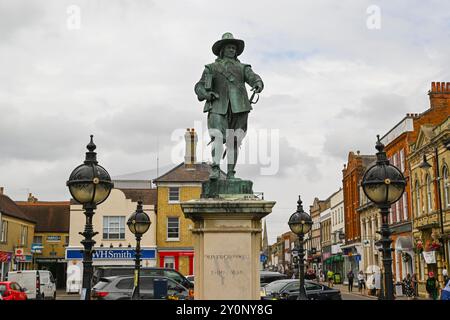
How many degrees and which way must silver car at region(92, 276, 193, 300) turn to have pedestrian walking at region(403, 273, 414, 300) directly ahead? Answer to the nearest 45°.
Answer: approximately 45° to its left

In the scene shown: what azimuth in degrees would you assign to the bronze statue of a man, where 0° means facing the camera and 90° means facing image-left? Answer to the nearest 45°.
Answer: approximately 0°

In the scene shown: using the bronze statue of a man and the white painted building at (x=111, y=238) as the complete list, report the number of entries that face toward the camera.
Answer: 2

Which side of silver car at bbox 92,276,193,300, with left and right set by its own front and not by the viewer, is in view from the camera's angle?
right

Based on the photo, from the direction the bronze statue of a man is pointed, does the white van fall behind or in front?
behind

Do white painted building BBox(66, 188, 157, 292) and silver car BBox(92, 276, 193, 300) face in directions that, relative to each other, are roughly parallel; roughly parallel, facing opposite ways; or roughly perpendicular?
roughly perpendicular

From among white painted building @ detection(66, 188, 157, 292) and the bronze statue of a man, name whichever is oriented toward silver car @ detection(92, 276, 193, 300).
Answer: the white painted building

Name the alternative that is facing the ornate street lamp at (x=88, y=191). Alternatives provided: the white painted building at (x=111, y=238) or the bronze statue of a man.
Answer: the white painted building

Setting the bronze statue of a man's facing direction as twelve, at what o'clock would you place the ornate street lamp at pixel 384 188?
The ornate street lamp is roughly at 9 o'clock from the bronze statue of a man.

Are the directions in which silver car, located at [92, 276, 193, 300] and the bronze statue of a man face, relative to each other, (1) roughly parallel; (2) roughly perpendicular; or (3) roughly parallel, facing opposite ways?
roughly perpendicular
